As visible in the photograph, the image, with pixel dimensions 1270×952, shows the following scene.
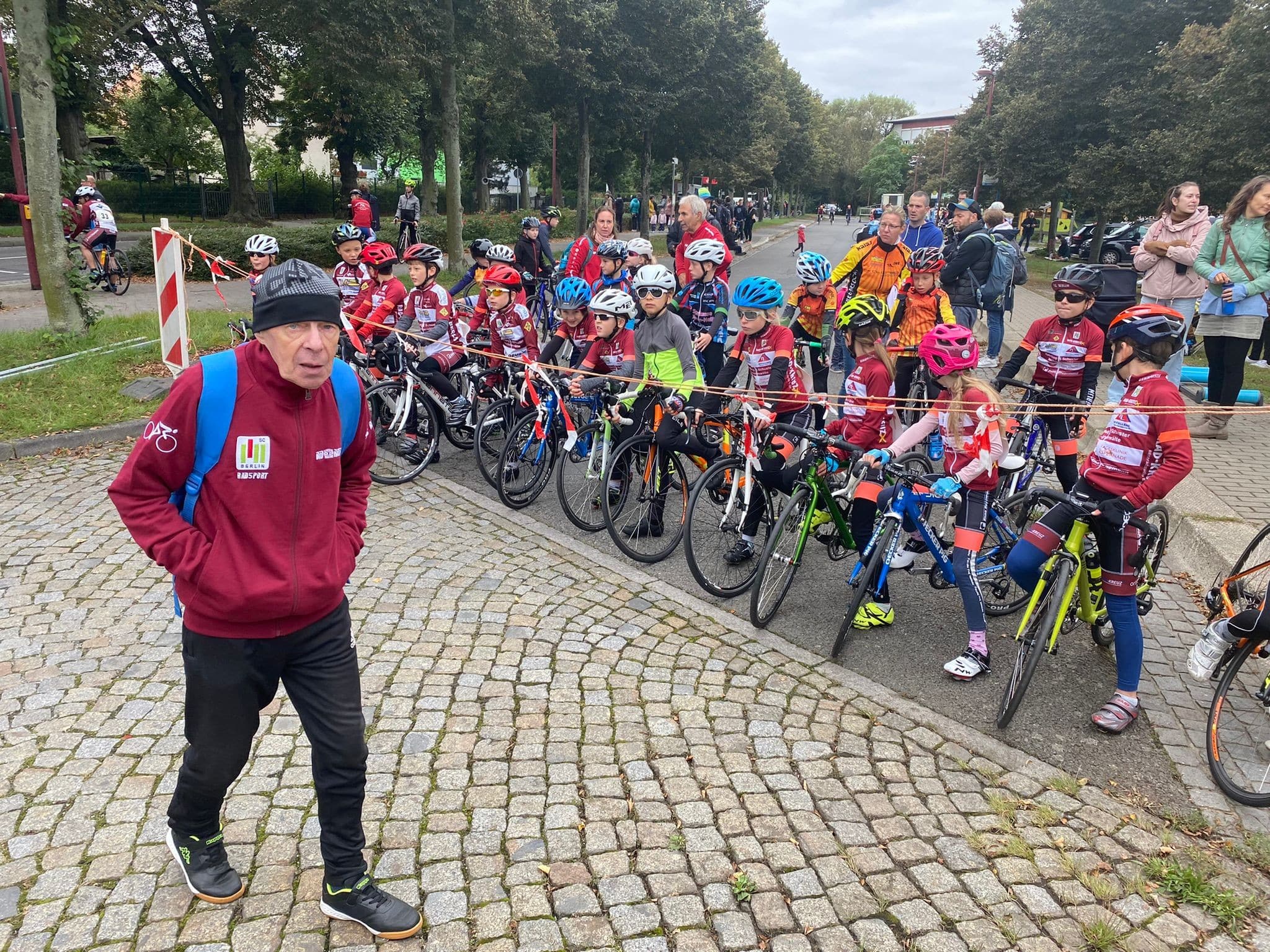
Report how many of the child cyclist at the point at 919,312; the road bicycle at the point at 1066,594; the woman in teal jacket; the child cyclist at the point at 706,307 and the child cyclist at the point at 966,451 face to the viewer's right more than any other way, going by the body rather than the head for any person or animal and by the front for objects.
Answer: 0

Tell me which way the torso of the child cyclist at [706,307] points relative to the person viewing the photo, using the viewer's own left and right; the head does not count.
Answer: facing the viewer and to the left of the viewer

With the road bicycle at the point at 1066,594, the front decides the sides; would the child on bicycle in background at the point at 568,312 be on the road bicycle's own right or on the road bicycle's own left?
on the road bicycle's own right

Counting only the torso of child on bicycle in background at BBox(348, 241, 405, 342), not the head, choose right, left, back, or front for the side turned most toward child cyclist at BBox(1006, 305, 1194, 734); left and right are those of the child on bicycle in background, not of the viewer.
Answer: left

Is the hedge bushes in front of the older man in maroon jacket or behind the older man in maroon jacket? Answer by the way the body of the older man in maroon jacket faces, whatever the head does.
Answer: behind

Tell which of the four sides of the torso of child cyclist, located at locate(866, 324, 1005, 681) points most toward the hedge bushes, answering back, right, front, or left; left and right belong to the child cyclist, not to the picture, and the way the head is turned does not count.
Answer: right

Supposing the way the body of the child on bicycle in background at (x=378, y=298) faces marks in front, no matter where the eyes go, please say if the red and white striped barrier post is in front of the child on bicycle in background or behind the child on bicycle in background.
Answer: in front

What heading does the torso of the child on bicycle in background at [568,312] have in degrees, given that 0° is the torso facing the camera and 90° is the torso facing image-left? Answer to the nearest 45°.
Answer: approximately 45°

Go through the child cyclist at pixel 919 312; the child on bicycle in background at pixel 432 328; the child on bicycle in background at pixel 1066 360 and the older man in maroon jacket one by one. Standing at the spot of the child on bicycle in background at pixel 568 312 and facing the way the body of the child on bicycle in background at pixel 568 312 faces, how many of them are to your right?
1

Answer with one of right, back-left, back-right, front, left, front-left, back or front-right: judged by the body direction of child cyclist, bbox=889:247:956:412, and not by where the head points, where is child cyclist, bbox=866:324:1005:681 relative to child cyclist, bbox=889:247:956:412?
front-left

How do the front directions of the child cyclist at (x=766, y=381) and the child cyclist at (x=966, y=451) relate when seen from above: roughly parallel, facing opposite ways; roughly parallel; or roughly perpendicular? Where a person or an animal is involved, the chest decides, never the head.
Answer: roughly parallel

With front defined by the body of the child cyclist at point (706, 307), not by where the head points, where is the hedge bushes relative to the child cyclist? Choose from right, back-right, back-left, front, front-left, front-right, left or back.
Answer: right
